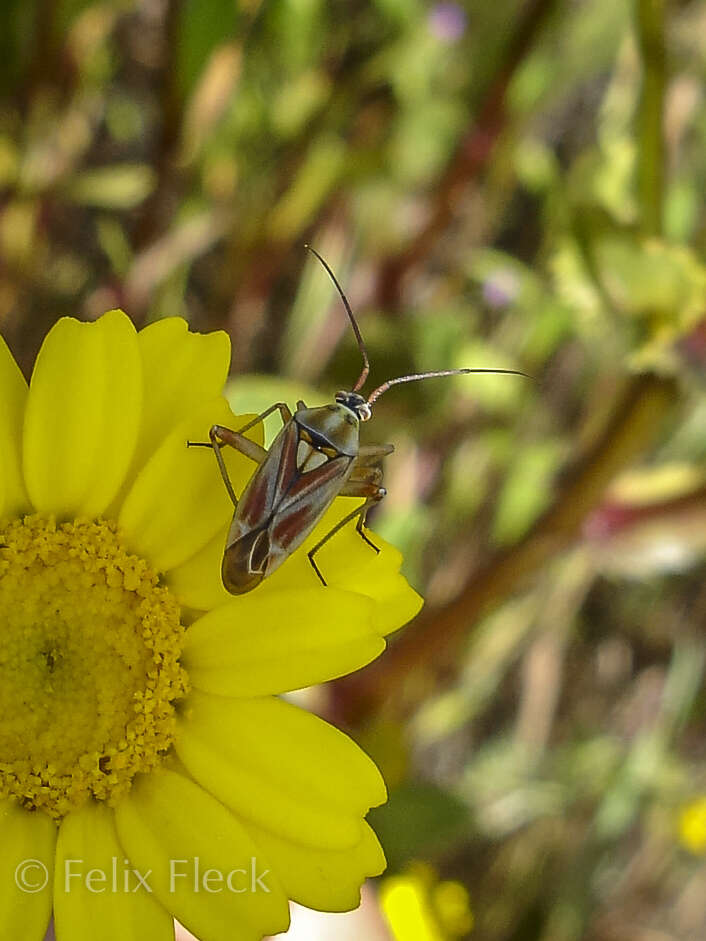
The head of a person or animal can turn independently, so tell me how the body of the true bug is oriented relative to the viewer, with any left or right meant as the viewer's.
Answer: facing away from the viewer and to the right of the viewer
